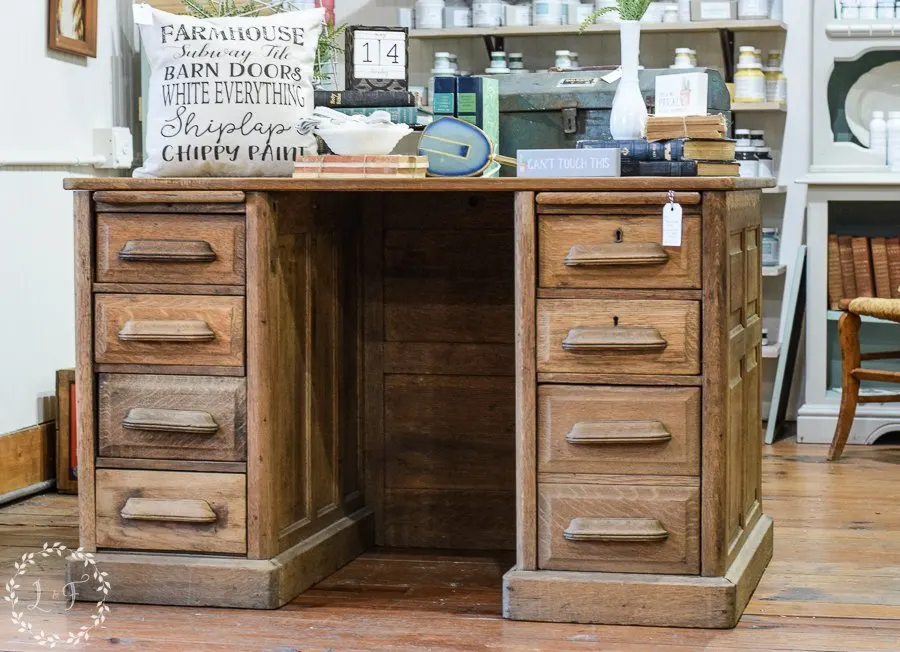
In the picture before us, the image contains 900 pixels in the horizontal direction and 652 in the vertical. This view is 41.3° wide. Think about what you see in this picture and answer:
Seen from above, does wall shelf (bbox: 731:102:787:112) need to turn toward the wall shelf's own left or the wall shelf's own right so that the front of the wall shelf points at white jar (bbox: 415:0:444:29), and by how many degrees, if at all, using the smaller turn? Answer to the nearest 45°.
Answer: approximately 90° to the wall shelf's own right

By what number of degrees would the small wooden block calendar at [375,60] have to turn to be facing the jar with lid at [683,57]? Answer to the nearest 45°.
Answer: approximately 135° to its left

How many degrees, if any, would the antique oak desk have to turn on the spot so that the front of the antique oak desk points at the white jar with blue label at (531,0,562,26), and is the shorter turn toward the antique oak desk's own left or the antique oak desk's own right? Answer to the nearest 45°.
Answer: approximately 180°

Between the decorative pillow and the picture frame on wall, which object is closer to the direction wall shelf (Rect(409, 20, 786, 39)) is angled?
the decorative pillow

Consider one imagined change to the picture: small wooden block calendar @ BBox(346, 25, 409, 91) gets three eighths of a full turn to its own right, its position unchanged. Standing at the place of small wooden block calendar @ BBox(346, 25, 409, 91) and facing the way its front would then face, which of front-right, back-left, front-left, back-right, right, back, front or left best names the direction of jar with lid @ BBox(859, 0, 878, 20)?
right

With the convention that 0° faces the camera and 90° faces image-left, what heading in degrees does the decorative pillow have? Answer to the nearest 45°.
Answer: approximately 0°

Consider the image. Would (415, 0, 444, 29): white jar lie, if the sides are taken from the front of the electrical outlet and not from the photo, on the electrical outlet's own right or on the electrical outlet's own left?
on the electrical outlet's own left

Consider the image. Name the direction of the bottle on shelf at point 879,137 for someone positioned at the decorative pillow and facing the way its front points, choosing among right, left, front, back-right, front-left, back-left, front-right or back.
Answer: back-left

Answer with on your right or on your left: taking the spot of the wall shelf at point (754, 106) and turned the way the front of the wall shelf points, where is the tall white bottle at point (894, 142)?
on your left

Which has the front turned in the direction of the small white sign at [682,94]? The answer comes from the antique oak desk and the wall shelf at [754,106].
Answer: the wall shelf
